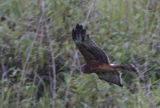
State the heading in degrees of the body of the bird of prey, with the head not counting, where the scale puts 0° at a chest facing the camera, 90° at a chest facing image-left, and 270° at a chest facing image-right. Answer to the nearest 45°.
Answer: approximately 90°
